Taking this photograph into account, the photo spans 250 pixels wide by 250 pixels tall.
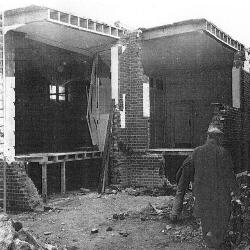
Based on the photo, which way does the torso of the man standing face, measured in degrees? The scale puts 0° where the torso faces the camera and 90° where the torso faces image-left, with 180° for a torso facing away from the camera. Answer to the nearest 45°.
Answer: approximately 180°

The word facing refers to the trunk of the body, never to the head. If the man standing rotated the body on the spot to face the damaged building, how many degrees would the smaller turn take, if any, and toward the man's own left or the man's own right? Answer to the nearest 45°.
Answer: approximately 45° to the man's own left

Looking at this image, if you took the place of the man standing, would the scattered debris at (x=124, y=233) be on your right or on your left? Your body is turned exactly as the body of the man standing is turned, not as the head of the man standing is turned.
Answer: on your left

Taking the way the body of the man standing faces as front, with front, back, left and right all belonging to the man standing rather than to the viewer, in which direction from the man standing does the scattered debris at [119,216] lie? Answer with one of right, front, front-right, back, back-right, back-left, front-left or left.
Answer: front-left

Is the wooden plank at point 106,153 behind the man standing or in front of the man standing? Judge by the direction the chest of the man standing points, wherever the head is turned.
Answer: in front
